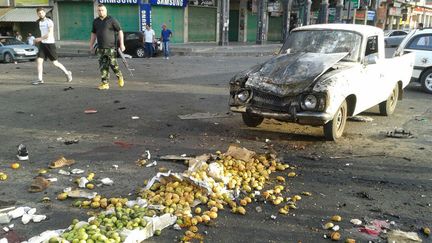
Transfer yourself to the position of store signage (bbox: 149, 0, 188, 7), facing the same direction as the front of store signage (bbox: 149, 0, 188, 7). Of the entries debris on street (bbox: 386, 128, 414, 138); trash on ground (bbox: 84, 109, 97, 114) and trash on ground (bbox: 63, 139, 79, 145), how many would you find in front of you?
3

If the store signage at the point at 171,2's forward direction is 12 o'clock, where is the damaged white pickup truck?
The damaged white pickup truck is roughly at 12 o'clock from the store signage.

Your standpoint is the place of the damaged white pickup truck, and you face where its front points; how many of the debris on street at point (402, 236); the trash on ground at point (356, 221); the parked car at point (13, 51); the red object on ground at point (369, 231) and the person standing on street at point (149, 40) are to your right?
2

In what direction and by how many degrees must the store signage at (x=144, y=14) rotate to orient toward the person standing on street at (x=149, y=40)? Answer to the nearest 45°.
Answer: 0° — it already faces them

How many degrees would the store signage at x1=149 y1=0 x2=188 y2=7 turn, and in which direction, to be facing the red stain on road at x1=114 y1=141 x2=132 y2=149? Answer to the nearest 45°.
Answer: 0° — it already faces it

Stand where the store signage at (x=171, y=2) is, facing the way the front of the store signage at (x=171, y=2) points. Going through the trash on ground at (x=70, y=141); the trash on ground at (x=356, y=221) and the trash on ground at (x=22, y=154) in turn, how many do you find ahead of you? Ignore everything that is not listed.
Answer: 3

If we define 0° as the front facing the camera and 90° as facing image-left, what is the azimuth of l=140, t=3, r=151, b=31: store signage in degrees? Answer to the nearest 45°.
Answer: approximately 0°

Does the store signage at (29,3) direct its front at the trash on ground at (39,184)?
yes

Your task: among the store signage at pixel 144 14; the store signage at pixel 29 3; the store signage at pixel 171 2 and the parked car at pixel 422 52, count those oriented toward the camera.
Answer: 3

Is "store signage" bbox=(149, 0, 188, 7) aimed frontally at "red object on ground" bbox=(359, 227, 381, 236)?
yes

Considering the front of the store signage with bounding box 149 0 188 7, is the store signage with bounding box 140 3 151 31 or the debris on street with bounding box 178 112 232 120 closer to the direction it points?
the debris on street
